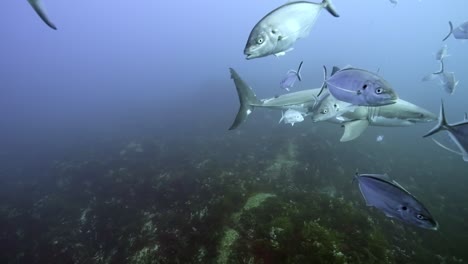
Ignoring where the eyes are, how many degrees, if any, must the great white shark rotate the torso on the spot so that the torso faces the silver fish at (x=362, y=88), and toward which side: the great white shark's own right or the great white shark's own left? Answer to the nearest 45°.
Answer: approximately 90° to the great white shark's own right

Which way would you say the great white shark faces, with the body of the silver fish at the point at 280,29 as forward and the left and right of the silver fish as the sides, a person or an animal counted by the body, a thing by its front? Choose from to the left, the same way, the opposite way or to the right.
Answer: the opposite way

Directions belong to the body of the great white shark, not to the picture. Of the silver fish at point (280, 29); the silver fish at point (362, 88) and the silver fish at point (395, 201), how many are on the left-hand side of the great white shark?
0

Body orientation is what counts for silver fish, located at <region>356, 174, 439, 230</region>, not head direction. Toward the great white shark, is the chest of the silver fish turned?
no

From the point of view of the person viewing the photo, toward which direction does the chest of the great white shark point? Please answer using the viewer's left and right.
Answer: facing to the right of the viewer

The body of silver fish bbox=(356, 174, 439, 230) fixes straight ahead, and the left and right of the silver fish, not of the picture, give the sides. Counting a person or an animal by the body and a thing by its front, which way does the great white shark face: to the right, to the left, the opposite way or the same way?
the same way

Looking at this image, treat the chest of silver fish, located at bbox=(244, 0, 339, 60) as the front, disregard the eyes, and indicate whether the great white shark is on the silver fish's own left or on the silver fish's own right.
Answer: on the silver fish's own right

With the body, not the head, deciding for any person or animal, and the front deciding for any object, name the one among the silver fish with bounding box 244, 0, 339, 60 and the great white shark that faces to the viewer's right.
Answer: the great white shark

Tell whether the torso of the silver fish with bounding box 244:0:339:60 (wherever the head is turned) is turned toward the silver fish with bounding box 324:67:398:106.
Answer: no

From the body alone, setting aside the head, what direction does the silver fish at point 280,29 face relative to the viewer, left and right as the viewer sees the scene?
facing to the left of the viewer

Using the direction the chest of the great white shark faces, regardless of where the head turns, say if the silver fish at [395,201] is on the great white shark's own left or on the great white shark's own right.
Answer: on the great white shark's own right

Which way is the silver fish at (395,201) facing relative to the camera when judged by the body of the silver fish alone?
to the viewer's right
